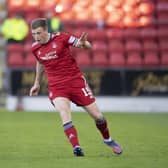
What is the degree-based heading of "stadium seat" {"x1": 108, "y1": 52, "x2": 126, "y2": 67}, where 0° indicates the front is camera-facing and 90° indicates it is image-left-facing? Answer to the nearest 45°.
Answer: approximately 0°

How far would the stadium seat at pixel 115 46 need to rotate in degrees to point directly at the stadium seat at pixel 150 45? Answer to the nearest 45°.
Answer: approximately 90° to its left

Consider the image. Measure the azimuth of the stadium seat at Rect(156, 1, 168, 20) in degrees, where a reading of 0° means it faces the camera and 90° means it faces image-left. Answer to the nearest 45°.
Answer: approximately 0°

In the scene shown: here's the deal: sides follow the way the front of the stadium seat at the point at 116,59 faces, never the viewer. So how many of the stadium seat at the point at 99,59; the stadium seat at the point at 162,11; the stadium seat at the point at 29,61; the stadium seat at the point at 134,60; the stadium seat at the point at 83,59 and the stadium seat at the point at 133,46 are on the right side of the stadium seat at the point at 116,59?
3

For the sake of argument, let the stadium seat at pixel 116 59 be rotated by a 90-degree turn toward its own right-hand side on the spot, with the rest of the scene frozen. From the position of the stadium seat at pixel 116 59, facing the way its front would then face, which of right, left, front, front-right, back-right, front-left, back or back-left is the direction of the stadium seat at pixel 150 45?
back-right
